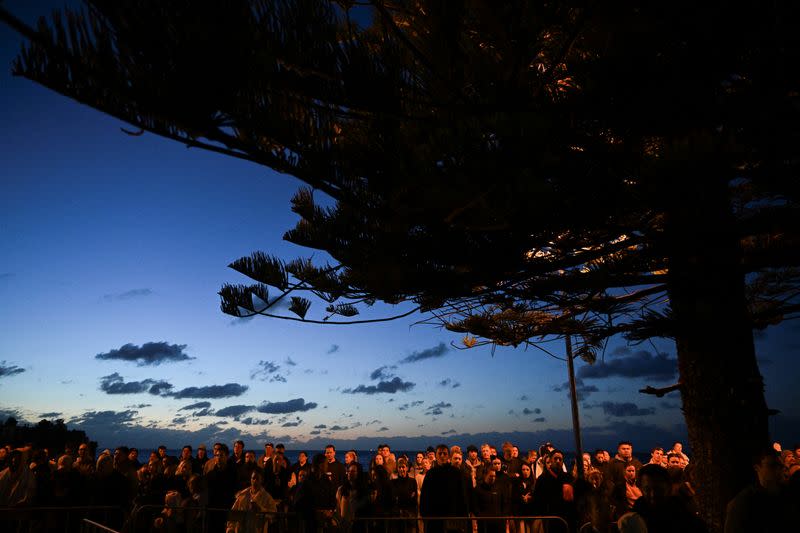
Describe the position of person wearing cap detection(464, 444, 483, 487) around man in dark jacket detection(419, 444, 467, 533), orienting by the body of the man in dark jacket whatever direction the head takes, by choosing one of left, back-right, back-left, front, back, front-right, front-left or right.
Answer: back

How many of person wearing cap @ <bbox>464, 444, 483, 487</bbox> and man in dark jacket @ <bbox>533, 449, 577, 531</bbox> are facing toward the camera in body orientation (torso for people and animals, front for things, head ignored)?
2

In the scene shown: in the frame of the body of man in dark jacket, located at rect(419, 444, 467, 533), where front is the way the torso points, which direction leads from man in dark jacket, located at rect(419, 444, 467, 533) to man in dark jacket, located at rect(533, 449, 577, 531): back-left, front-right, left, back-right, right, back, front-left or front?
back-left

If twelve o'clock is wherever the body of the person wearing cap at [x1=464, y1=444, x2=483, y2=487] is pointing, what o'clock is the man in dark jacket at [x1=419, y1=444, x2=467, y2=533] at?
The man in dark jacket is roughly at 12 o'clock from the person wearing cap.

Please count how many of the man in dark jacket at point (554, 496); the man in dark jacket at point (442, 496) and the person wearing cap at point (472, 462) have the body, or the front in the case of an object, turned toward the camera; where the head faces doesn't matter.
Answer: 3

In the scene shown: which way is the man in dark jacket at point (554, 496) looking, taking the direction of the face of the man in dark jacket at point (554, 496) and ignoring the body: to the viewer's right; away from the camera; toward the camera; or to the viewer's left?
toward the camera

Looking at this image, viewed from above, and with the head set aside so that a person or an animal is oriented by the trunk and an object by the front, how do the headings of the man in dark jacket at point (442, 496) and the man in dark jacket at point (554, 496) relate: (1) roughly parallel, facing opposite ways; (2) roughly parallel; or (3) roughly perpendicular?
roughly parallel

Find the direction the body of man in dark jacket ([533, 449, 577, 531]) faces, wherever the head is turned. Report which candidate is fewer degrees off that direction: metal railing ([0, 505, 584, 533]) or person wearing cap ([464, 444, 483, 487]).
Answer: the metal railing

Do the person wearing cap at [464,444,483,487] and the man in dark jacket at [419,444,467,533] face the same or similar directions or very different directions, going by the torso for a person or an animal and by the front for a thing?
same or similar directions

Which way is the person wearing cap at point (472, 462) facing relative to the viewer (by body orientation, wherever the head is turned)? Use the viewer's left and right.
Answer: facing the viewer

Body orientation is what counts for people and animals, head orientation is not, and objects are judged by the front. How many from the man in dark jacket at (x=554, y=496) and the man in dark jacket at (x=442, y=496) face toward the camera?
2
